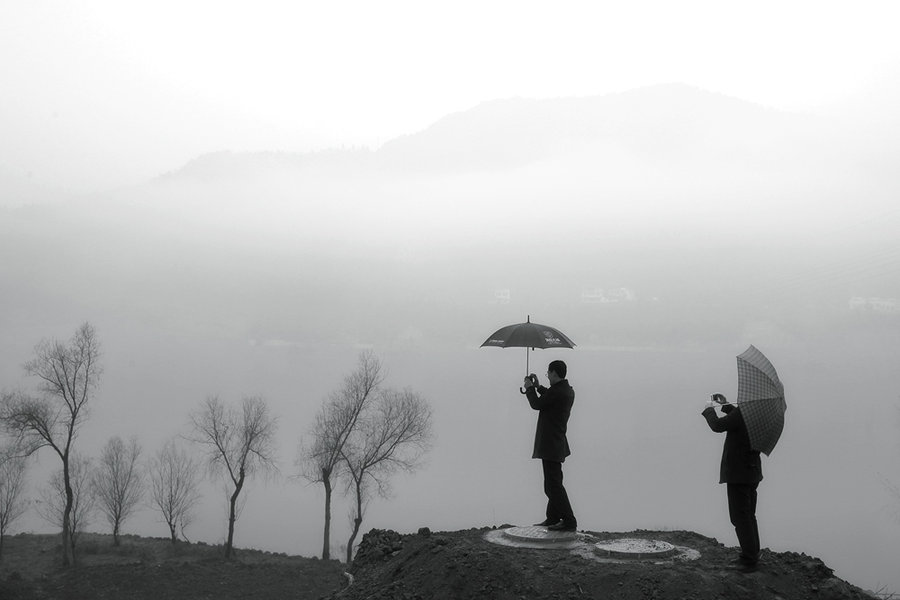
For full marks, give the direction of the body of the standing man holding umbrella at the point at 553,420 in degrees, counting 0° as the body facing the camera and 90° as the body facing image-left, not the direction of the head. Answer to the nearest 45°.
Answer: approximately 90°

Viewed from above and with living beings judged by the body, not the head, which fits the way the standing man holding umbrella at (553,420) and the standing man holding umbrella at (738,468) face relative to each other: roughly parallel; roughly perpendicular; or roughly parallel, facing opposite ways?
roughly parallel

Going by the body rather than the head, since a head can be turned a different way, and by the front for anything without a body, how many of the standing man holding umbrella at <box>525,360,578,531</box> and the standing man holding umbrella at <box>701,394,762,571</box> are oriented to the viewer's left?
2

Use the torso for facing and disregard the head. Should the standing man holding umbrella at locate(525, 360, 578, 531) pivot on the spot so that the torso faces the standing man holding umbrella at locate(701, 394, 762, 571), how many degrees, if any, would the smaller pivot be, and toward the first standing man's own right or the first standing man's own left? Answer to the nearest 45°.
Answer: approximately 135° to the first standing man's own left

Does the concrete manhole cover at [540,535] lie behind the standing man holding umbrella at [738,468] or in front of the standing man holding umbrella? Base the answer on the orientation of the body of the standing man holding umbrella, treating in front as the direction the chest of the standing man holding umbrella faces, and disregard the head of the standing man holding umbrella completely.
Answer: in front

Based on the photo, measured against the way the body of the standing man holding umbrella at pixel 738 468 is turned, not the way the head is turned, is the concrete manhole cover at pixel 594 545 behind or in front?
in front

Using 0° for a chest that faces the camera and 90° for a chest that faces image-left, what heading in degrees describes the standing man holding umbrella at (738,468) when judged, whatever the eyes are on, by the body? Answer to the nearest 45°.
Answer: approximately 90°
